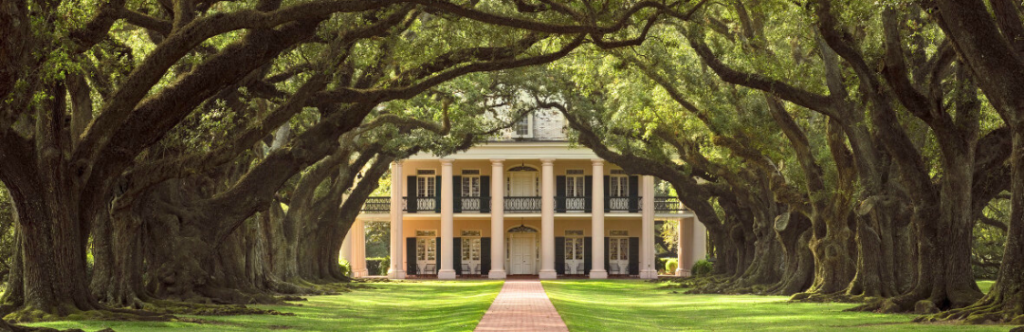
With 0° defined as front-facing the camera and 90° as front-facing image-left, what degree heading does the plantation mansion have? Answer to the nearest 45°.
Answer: approximately 0°

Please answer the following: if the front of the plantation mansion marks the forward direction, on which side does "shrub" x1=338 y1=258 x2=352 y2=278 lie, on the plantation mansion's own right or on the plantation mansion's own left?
on the plantation mansion's own right
